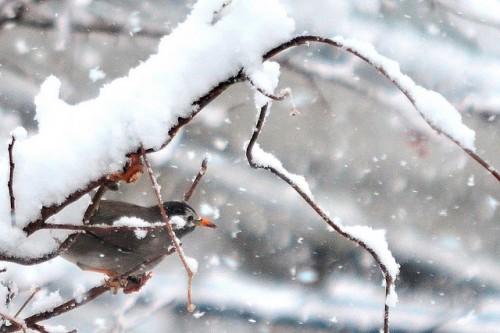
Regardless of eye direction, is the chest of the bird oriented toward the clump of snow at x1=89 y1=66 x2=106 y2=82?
no

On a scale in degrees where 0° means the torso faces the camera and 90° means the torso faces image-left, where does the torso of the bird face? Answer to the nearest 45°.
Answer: approximately 270°

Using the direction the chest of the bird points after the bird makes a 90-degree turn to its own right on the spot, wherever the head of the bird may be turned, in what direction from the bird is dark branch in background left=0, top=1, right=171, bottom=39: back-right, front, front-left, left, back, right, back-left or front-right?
back
